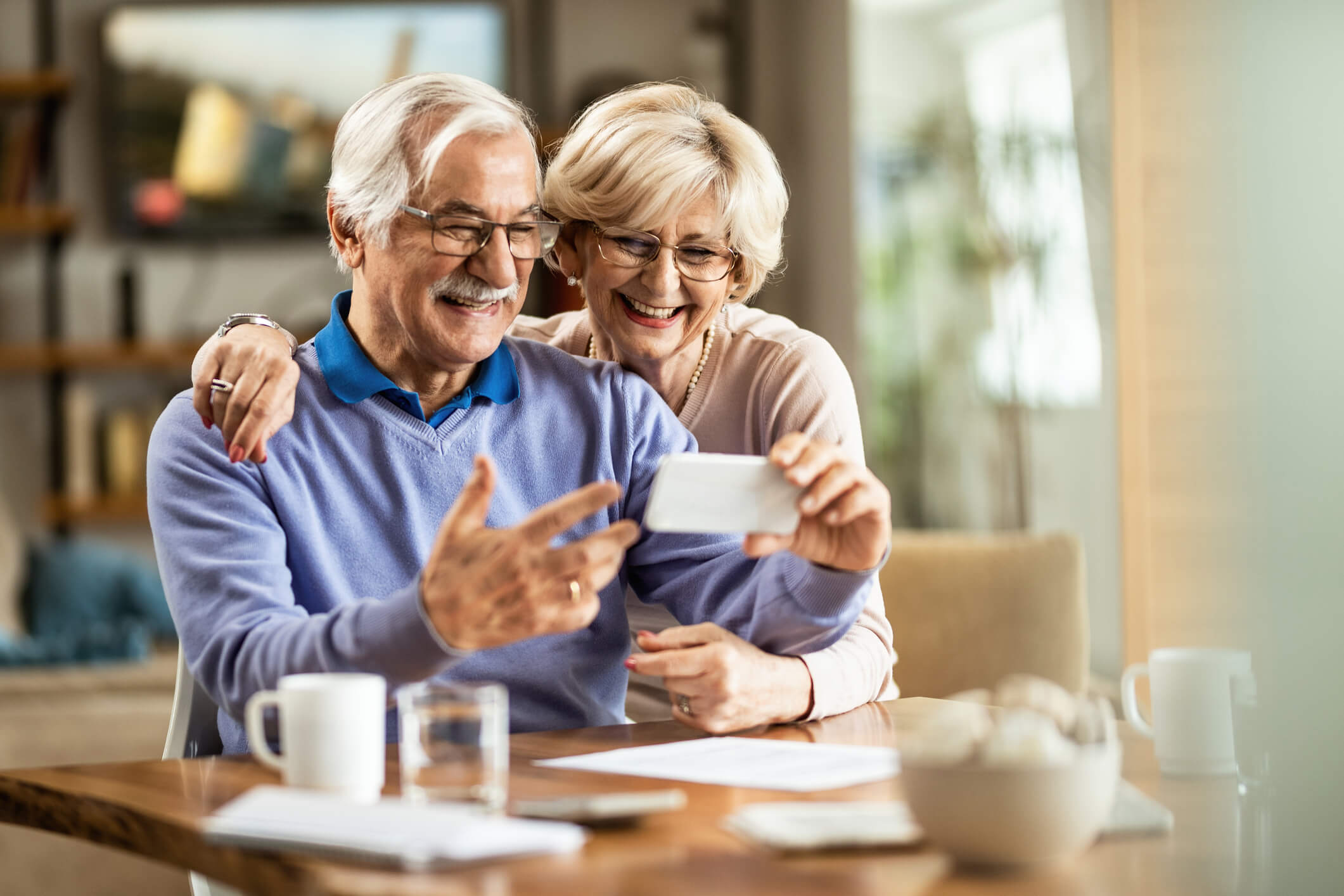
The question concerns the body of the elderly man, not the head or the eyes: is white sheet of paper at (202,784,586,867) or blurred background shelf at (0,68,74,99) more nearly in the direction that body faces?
the white sheet of paper

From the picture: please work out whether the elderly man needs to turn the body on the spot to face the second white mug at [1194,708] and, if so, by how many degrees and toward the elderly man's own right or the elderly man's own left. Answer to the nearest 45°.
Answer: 0° — they already face it

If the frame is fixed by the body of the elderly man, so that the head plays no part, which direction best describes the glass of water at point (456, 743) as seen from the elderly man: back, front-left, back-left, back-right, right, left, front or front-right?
front-right

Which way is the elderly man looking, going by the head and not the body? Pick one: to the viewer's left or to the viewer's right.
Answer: to the viewer's right

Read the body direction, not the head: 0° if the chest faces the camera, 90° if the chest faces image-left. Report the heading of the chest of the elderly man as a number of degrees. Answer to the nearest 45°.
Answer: approximately 315°
